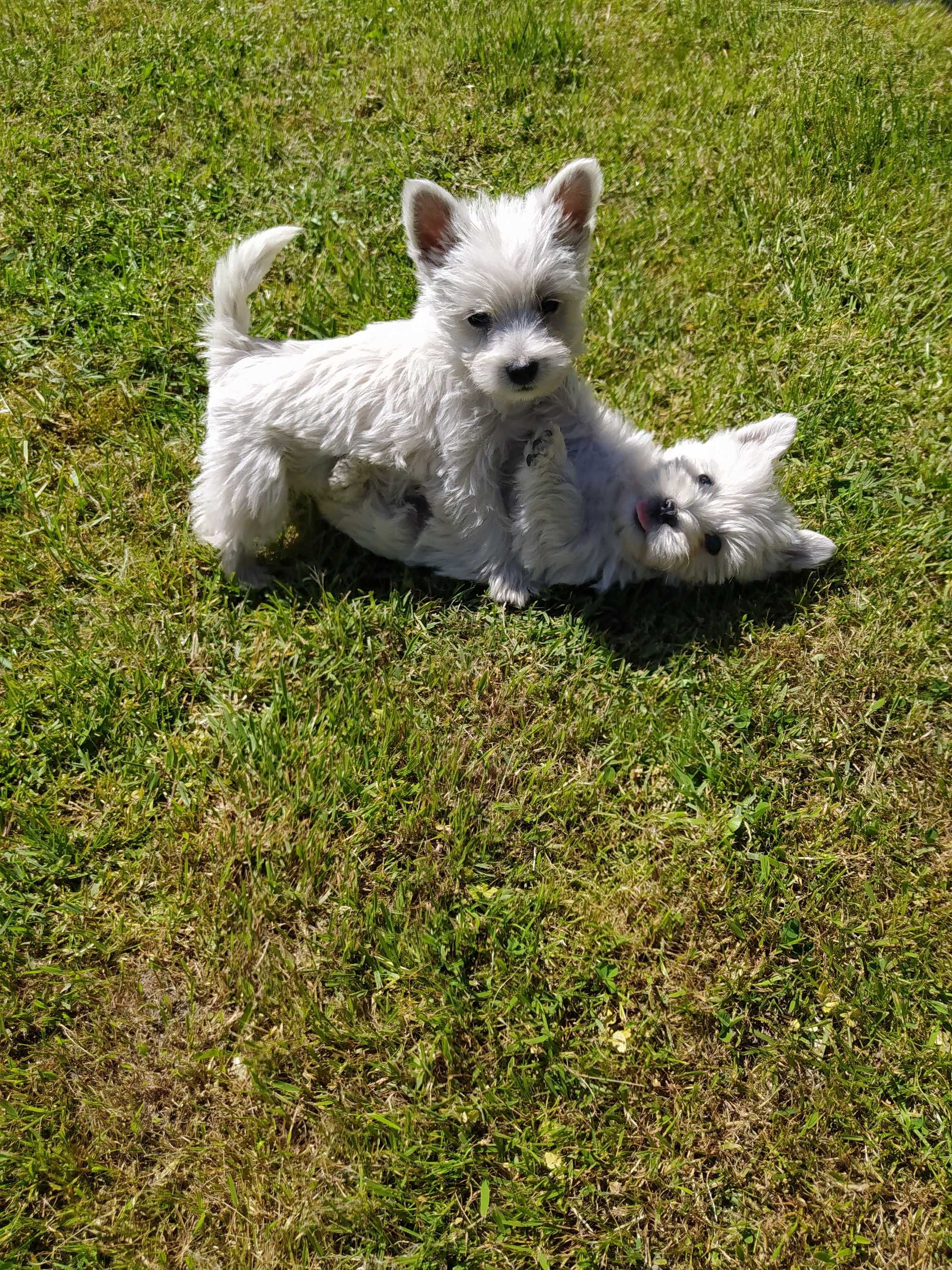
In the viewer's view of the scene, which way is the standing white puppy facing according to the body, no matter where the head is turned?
to the viewer's right
